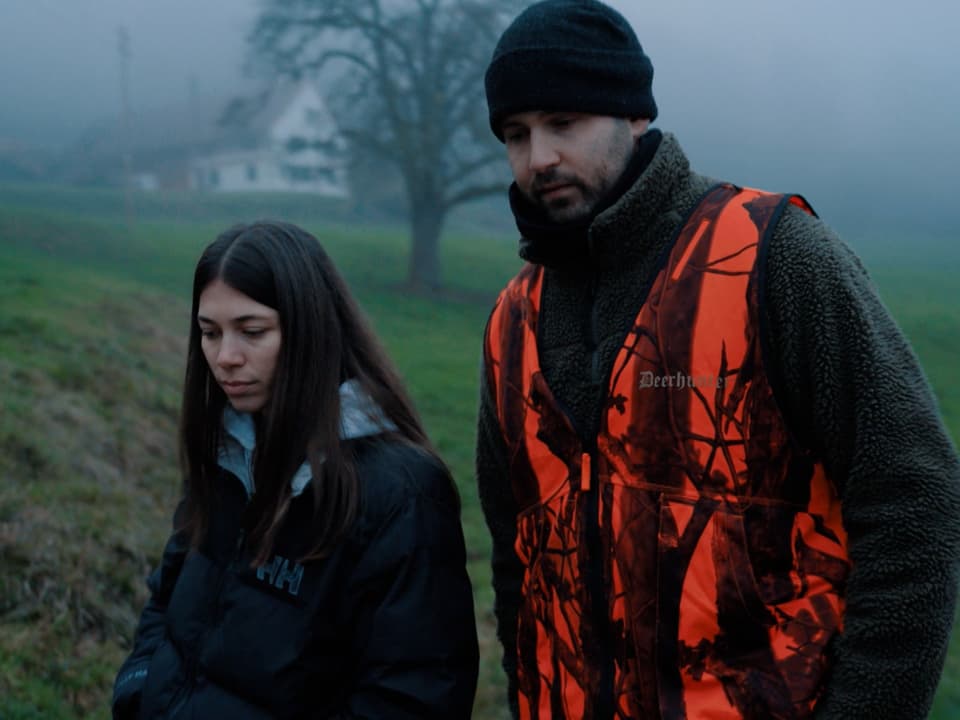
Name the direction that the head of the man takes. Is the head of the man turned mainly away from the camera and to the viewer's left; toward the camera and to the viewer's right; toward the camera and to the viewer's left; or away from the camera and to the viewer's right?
toward the camera and to the viewer's left

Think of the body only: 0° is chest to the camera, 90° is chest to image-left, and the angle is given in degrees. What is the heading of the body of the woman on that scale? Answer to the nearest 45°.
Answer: approximately 45°

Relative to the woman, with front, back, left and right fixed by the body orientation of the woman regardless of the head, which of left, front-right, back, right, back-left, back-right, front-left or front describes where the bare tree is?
back-right

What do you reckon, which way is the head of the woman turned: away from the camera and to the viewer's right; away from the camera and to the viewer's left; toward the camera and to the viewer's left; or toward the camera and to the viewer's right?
toward the camera and to the viewer's left

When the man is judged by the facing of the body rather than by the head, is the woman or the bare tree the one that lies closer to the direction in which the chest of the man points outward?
the woman

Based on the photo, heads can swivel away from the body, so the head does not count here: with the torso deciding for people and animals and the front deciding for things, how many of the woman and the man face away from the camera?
0

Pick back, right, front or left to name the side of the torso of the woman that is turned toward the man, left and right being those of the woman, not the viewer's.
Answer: left

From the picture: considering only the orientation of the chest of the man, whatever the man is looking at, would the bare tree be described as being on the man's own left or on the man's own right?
on the man's own right
